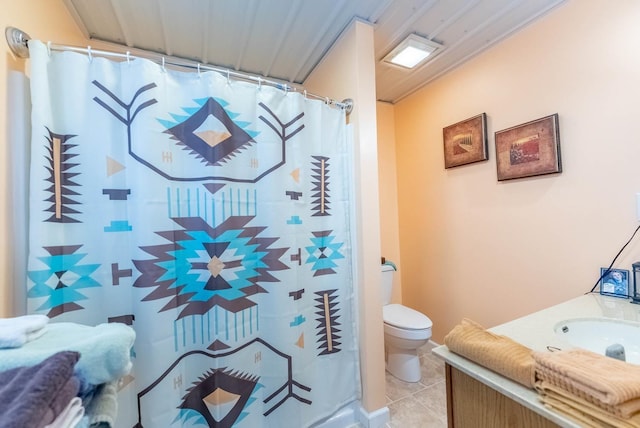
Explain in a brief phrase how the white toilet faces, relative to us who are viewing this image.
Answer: facing the viewer and to the right of the viewer

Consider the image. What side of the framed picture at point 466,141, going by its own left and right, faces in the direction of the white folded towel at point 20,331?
front

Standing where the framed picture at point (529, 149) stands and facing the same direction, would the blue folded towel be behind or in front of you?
in front

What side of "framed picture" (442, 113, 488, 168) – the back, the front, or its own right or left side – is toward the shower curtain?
front

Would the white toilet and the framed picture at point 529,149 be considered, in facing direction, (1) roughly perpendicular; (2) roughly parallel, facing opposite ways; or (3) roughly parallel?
roughly perpendicular

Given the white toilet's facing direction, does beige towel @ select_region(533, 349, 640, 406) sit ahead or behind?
ahead

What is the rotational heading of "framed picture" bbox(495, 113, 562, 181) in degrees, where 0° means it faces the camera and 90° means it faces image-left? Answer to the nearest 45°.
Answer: approximately 45°
